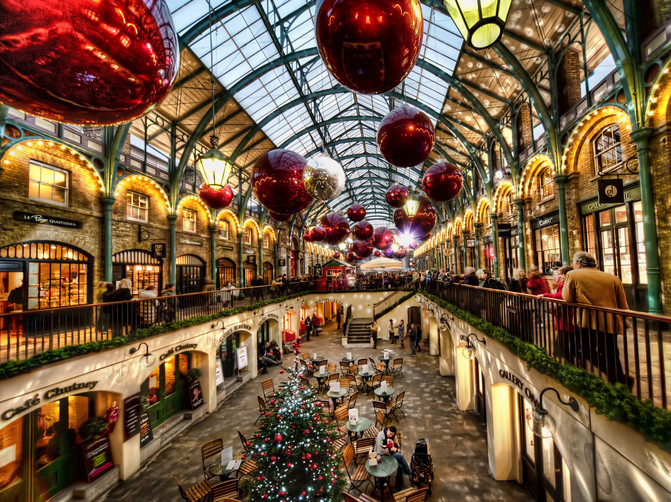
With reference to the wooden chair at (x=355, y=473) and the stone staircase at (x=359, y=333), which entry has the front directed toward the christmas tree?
the stone staircase

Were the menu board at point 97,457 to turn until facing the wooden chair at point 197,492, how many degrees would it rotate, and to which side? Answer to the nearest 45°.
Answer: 0° — it already faces it

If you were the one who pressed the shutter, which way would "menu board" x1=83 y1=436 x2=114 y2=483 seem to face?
facing the viewer and to the right of the viewer

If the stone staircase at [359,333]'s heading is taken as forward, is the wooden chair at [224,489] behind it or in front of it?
in front

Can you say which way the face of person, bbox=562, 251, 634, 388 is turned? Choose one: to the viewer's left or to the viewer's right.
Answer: to the viewer's left

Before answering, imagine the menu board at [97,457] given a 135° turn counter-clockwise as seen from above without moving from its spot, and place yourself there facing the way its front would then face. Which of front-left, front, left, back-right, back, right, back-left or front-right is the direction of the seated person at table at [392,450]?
back-right

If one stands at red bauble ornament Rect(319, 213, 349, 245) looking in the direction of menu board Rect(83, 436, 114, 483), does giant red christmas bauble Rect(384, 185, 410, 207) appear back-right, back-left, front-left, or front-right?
back-left
